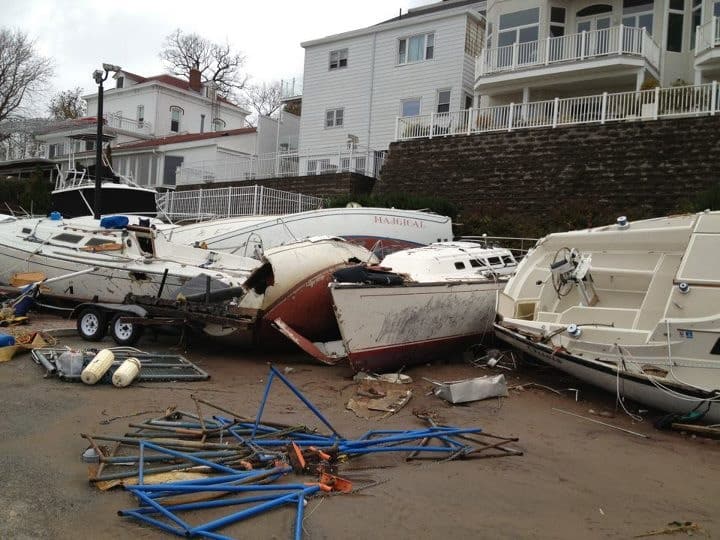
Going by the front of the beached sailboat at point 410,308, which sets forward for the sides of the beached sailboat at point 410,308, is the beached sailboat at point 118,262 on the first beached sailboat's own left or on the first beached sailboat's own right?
on the first beached sailboat's own right

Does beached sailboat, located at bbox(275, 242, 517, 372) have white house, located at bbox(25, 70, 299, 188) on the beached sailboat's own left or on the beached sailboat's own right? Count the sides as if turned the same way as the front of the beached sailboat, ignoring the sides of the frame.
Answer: on the beached sailboat's own right

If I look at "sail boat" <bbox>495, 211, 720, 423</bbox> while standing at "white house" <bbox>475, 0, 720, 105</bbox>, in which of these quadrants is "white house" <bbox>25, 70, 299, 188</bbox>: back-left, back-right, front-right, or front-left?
back-right

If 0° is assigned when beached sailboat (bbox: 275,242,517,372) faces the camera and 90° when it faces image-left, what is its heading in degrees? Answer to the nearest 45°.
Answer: approximately 45°

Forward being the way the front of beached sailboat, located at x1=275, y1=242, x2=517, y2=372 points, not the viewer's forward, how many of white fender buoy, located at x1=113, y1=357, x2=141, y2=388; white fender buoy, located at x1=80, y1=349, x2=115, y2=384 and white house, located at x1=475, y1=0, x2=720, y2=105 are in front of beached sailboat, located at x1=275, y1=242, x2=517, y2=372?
2

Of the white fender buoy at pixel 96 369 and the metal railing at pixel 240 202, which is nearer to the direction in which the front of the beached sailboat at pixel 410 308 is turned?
the white fender buoy

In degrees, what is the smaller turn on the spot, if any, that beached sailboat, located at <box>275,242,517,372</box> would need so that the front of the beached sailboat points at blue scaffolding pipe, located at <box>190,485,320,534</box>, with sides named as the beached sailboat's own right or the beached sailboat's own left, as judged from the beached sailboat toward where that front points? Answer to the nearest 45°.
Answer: approximately 45° to the beached sailboat's own left

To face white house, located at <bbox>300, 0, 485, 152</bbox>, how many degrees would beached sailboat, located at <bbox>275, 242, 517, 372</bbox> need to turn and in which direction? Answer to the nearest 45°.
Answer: approximately 135° to its right

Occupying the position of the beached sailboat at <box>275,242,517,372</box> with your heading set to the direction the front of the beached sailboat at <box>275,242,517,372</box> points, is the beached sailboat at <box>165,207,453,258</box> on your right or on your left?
on your right
